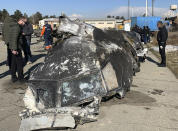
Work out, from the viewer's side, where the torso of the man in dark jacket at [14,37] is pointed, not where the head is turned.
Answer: to the viewer's right
